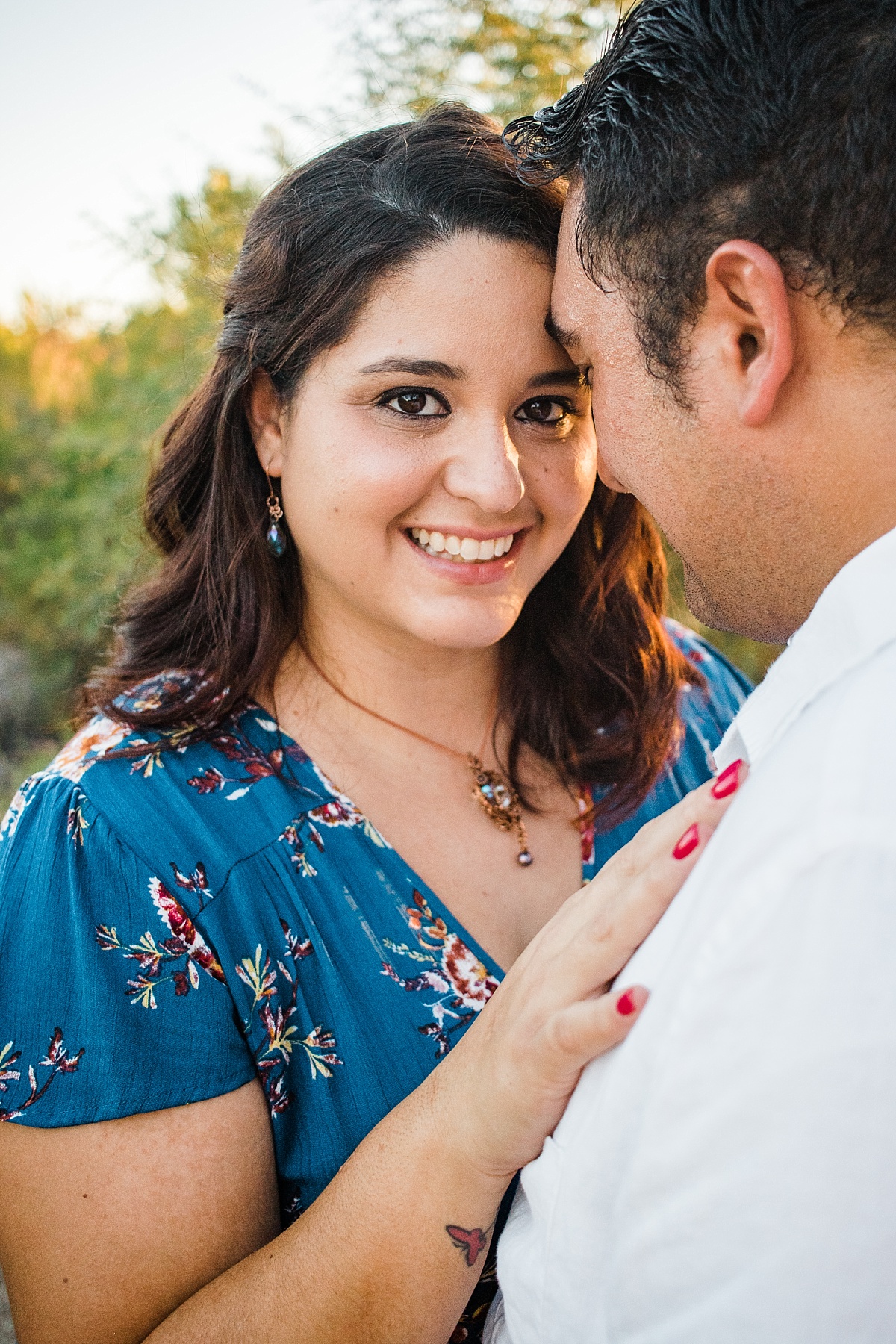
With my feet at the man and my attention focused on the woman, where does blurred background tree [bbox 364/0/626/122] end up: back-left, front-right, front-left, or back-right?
front-right

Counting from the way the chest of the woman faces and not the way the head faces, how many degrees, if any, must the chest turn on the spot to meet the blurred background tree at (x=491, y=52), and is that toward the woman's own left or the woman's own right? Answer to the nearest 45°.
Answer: approximately 135° to the woman's own left

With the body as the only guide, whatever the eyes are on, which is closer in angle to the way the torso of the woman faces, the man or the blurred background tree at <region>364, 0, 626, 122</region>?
the man

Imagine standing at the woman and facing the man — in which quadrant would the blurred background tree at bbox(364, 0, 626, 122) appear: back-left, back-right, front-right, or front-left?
back-left

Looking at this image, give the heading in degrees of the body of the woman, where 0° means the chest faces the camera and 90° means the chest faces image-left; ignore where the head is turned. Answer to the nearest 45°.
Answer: approximately 315°

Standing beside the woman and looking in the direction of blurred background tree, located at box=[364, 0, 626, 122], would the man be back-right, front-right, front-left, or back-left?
back-right

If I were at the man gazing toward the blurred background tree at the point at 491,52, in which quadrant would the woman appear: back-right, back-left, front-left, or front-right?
front-left
